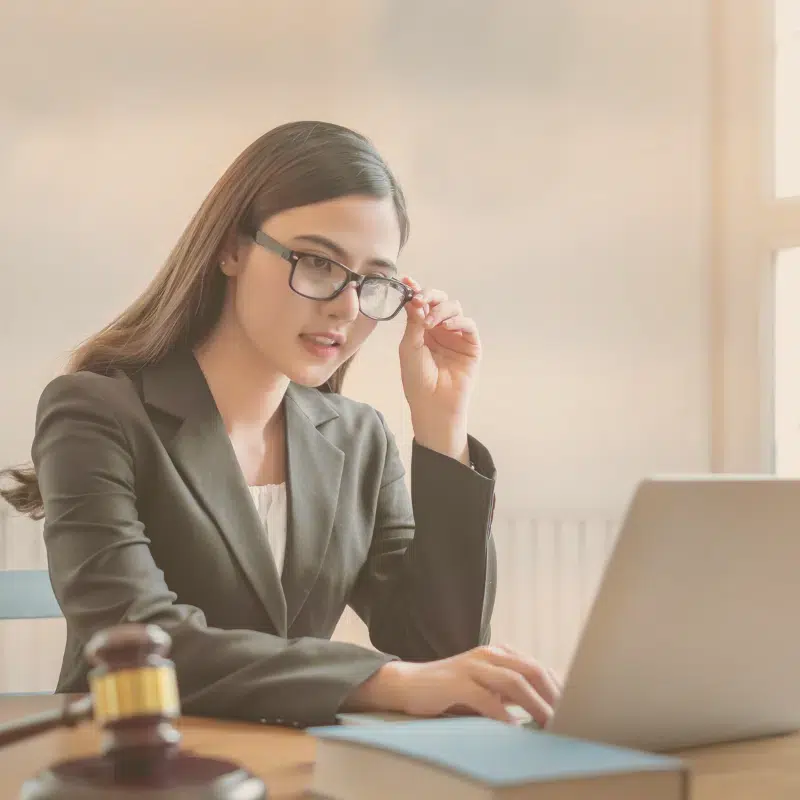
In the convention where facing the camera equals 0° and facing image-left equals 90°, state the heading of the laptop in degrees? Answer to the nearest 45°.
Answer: approximately 135°

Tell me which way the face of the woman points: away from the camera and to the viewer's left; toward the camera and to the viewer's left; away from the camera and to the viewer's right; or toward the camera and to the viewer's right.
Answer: toward the camera and to the viewer's right

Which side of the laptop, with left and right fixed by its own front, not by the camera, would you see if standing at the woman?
front

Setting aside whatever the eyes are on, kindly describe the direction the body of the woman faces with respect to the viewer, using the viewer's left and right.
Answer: facing the viewer and to the right of the viewer

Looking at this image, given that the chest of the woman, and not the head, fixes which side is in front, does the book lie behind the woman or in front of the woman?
in front

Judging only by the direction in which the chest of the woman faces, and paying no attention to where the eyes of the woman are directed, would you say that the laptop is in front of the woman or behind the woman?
in front

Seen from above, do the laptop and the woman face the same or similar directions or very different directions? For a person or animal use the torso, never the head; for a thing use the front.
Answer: very different directions
